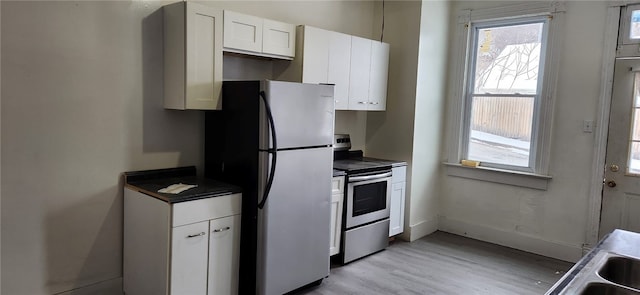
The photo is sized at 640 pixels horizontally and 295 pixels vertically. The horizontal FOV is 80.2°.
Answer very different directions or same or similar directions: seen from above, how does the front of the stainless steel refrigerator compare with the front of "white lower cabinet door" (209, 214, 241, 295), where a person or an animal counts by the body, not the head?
same or similar directions

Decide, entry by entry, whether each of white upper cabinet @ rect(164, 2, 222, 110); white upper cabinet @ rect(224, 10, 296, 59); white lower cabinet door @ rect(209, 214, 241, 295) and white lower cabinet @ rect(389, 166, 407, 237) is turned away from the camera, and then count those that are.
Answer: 0

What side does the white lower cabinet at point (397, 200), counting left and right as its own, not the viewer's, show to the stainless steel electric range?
right

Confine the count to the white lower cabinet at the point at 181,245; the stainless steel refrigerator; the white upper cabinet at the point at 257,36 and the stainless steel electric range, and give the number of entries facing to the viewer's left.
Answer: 0

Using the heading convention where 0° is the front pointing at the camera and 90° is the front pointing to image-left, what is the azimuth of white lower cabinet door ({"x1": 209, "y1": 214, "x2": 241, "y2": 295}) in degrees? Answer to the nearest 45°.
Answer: approximately 315°

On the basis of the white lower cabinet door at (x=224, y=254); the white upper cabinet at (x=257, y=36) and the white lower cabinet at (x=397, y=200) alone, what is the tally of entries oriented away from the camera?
0

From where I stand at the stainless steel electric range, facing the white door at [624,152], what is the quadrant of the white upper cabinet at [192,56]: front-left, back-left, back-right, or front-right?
back-right

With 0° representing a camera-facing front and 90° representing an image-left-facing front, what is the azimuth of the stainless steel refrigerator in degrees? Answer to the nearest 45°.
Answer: approximately 315°

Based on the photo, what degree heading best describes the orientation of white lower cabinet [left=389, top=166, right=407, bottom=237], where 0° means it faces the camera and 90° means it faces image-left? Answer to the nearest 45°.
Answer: approximately 315°

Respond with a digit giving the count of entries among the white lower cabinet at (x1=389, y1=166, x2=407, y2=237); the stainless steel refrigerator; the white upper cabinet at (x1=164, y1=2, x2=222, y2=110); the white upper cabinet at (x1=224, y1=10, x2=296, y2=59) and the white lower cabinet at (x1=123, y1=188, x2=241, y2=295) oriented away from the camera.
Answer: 0

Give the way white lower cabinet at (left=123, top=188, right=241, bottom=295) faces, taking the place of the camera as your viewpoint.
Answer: facing the viewer and to the right of the viewer

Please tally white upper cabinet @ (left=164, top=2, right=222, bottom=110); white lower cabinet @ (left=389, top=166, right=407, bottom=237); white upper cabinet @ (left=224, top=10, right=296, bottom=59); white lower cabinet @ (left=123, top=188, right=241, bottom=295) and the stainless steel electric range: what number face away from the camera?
0

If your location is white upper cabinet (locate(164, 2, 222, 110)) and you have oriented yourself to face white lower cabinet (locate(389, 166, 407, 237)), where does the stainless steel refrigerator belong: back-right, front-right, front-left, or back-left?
front-right

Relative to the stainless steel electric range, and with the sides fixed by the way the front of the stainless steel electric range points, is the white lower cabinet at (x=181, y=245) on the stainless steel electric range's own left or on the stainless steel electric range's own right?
on the stainless steel electric range's own right

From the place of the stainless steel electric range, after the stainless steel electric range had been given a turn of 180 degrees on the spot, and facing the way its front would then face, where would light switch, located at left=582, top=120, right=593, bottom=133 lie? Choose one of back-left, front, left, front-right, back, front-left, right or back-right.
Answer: back-right
